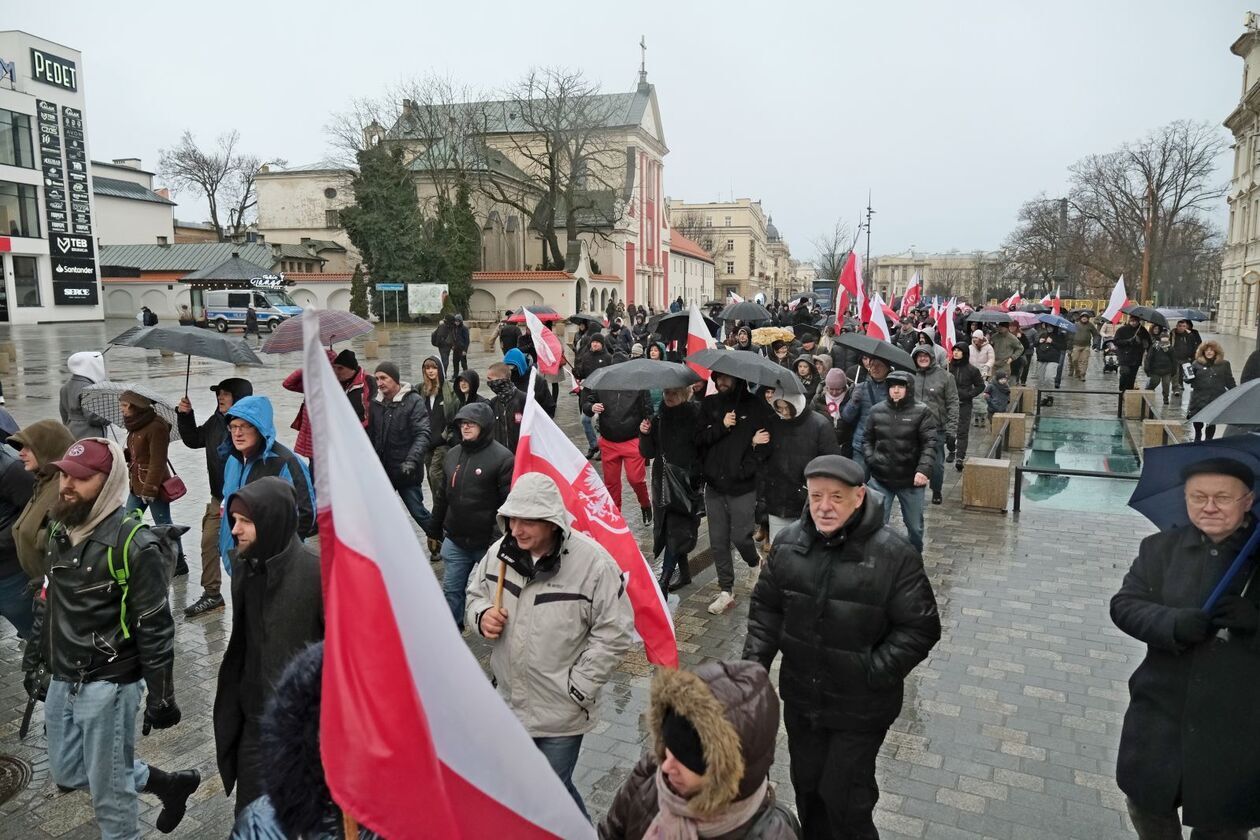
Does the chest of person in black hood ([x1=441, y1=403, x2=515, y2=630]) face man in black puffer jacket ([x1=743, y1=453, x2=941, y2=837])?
no

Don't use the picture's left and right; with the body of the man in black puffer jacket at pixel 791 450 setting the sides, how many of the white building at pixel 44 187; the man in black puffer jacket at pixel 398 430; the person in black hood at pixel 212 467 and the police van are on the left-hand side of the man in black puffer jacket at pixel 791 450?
0

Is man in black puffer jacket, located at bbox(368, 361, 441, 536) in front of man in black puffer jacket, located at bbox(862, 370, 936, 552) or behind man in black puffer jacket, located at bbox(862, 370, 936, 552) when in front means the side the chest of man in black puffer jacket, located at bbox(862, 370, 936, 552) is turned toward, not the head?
in front

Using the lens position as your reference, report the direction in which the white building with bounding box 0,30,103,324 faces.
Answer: facing the viewer and to the right of the viewer

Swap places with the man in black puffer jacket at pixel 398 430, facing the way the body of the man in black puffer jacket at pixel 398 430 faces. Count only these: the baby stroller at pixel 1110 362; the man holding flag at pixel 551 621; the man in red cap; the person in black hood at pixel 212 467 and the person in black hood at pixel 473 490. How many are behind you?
1

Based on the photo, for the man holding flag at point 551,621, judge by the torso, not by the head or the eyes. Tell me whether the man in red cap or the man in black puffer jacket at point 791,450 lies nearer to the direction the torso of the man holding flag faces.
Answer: the man in red cap

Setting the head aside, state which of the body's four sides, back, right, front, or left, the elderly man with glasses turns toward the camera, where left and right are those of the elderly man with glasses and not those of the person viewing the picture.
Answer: front

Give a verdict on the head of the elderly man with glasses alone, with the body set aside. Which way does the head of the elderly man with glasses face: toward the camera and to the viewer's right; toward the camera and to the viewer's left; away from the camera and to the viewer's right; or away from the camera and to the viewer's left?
toward the camera and to the viewer's left

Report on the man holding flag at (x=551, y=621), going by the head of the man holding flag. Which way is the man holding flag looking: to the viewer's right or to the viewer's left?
to the viewer's left

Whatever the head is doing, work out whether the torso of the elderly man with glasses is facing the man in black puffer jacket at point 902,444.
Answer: no

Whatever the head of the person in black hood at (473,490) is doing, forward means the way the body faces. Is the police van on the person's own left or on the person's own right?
on the person's own right

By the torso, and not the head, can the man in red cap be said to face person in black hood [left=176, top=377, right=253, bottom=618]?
no

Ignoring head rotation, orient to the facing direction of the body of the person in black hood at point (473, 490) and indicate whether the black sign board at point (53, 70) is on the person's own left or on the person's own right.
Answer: on the person's own right

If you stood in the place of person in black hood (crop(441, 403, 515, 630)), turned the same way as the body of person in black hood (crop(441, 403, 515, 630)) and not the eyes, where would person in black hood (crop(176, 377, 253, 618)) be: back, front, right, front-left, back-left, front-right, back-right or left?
right

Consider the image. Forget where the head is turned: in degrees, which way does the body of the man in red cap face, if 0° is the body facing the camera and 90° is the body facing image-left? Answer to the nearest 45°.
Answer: approximately 45°
